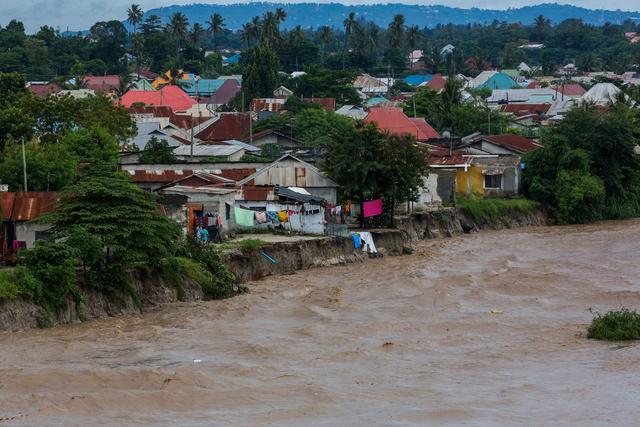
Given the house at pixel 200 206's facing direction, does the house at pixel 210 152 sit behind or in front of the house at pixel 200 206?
behind

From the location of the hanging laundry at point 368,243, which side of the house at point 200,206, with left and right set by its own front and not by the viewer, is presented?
left

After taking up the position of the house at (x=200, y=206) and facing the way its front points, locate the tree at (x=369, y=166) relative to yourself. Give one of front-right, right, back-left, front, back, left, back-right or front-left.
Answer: back-left

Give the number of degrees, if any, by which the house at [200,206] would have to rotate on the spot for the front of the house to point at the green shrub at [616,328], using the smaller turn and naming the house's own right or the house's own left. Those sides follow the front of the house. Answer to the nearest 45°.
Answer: approximately 45° to the house's own left

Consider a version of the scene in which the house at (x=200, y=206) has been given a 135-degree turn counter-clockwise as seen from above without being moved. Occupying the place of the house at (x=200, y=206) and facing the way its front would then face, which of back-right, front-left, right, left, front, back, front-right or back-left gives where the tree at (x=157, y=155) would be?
front-left

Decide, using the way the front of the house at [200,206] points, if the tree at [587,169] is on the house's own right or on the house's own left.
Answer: on the house's own left

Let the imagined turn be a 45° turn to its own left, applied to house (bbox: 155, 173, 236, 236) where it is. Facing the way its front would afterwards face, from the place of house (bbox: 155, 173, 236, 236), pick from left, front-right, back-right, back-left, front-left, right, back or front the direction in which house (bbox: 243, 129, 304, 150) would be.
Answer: back-left

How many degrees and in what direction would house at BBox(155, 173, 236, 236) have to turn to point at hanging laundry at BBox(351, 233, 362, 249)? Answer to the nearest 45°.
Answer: approximately 90° to its left

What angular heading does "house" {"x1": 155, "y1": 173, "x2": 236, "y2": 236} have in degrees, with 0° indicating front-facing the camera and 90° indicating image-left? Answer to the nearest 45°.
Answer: approximately 0°
